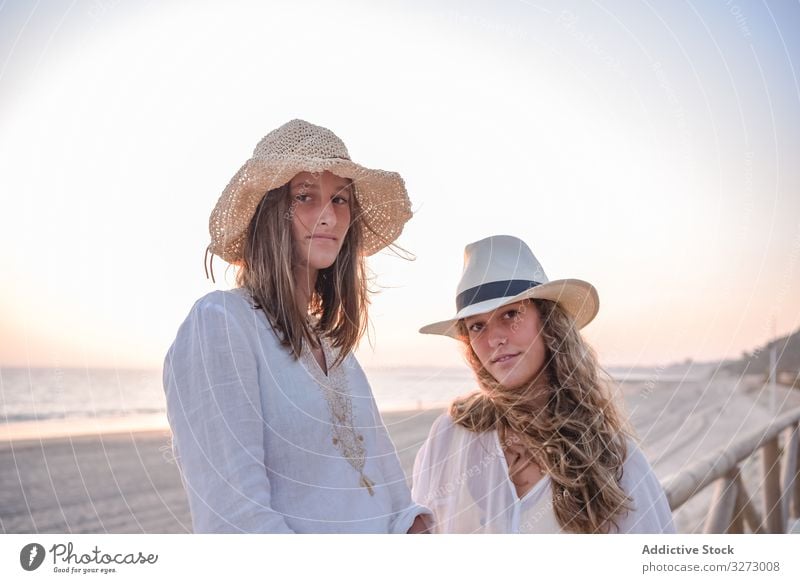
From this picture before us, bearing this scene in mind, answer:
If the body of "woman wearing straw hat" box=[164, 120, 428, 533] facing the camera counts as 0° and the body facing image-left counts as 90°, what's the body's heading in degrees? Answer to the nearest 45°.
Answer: approximately 315°

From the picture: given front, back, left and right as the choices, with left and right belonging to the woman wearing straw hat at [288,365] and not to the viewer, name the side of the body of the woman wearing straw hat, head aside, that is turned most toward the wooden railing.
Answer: left
